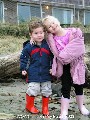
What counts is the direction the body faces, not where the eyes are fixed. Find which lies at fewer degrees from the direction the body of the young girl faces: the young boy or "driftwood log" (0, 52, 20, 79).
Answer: the young boy

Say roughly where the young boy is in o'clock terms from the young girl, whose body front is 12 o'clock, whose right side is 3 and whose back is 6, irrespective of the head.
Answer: The young boy is roughly at 3 o'clock from the young girl.

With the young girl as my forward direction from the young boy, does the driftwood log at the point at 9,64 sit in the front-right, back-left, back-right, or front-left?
back-left

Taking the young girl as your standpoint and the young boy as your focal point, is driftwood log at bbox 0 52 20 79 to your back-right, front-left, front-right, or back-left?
front-right

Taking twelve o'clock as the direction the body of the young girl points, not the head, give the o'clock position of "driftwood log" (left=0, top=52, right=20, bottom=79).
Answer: The driftwood log is roughly at 5 o'clock from the young girl.

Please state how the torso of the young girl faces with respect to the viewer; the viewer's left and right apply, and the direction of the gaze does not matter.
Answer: facing the viewer
